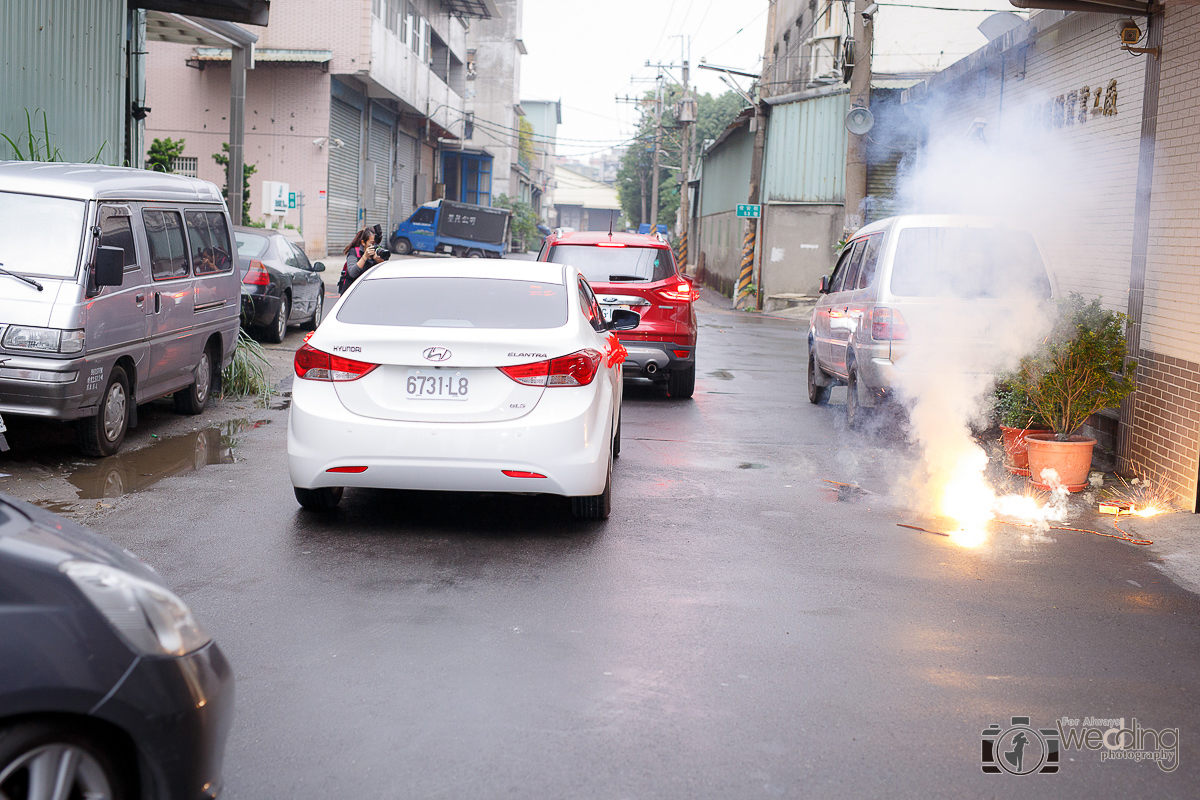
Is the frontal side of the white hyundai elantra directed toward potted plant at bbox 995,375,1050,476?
no

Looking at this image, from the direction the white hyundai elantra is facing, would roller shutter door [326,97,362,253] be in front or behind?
in front

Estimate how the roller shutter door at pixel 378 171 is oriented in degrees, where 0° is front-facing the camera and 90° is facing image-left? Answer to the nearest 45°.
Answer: approximately 315°

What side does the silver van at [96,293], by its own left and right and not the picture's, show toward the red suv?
back

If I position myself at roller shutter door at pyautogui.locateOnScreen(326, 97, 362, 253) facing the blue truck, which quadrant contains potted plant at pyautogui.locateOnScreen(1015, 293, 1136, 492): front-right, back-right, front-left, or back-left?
back-right

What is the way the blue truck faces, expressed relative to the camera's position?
facing to the left of the viewer

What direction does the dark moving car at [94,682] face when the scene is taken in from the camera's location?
facing to the right of the viewer

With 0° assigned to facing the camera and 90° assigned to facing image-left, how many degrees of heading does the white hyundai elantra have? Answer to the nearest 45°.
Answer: approximately 180°

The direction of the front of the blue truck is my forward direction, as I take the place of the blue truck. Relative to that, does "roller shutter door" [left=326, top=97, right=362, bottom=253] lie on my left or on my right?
on my left

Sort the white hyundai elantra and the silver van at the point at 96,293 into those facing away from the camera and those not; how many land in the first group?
1

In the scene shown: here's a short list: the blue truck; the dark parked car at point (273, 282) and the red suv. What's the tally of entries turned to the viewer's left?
1

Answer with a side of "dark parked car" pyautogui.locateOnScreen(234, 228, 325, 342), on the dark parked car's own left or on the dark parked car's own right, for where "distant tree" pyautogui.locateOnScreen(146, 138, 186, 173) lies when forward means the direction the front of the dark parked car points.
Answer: on the dark parked car's own left

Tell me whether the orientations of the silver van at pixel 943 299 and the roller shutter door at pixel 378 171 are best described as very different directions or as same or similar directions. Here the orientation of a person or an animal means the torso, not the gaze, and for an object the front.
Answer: very different directions

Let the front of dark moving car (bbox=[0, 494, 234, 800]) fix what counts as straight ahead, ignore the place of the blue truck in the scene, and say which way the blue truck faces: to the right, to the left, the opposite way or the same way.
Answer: the opposite way

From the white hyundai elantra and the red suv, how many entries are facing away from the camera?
2

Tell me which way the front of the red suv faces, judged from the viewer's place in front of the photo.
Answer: facing away from the viewer
